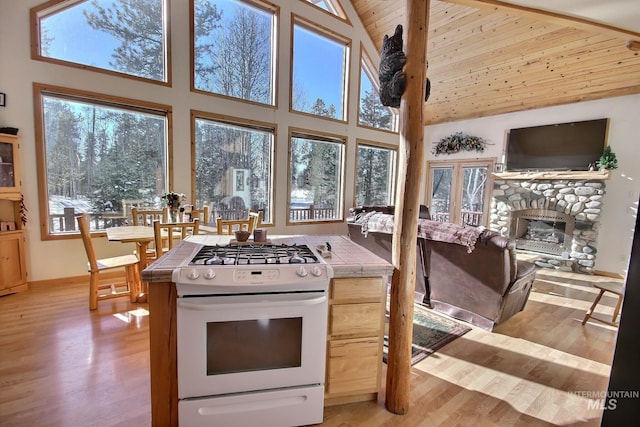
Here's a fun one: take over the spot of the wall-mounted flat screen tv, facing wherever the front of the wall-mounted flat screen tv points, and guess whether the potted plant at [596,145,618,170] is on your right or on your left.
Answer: on your left

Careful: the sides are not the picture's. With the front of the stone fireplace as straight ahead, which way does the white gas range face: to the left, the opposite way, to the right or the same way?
to the left

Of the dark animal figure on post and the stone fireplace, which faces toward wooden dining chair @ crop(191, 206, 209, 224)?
the stone fireplace

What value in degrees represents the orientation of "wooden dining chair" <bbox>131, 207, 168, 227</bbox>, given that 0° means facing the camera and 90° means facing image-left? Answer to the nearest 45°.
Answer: approximately 0°

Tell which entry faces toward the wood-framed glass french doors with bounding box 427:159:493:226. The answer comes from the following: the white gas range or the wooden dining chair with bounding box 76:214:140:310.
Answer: the wooden dining chair

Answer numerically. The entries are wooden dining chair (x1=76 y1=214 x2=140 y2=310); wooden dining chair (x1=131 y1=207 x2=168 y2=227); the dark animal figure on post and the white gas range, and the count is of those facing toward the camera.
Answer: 2

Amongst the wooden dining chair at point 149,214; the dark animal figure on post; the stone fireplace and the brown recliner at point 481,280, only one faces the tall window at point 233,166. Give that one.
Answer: the stone fireplace

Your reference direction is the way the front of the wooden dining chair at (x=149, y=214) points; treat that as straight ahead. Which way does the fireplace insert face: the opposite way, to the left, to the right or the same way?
to the right

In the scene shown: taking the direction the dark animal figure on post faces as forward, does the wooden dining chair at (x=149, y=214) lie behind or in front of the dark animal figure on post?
behind

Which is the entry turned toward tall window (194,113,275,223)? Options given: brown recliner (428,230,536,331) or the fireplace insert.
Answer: the fireplace insert

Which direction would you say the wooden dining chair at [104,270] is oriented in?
to the viewer's right

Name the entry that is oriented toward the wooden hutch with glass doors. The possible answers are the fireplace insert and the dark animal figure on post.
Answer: the fireplace insert

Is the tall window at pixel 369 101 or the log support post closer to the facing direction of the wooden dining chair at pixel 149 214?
the log support post

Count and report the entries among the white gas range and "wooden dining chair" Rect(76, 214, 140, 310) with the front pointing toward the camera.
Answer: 1
